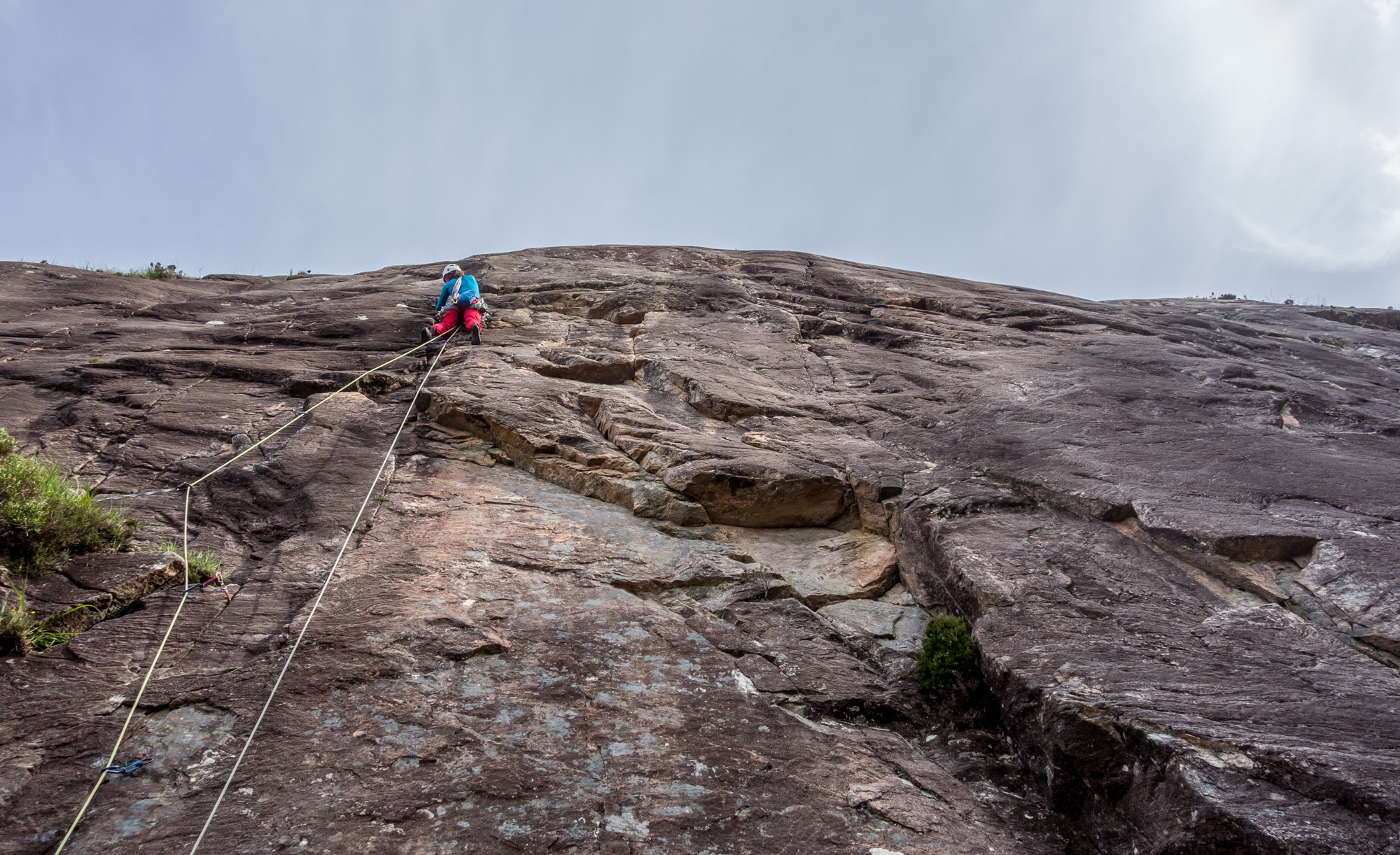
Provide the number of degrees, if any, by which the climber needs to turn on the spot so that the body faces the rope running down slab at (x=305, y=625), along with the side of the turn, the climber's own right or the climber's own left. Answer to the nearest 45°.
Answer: approximately 180°

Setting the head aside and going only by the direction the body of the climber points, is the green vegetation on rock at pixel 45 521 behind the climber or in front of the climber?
behind

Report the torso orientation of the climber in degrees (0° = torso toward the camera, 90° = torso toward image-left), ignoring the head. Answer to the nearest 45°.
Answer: approximately 180°

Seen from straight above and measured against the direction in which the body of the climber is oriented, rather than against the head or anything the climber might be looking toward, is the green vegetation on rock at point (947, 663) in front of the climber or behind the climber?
behind

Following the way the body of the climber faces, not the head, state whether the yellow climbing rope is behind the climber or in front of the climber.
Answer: behind
